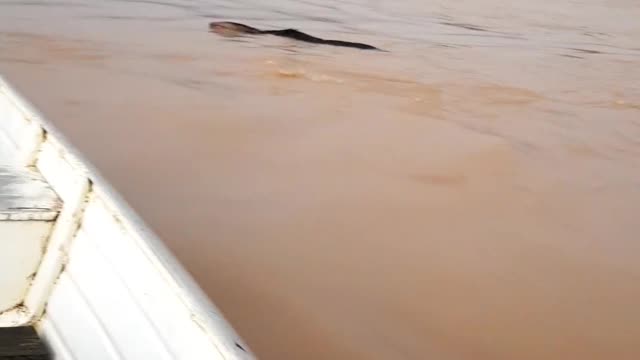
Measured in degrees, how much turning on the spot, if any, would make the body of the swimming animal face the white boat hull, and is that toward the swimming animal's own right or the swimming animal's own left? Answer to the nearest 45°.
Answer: approximately 90° to the swimming animal's own left

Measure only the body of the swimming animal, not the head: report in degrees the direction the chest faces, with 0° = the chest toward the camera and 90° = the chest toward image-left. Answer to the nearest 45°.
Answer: approximately 90°
